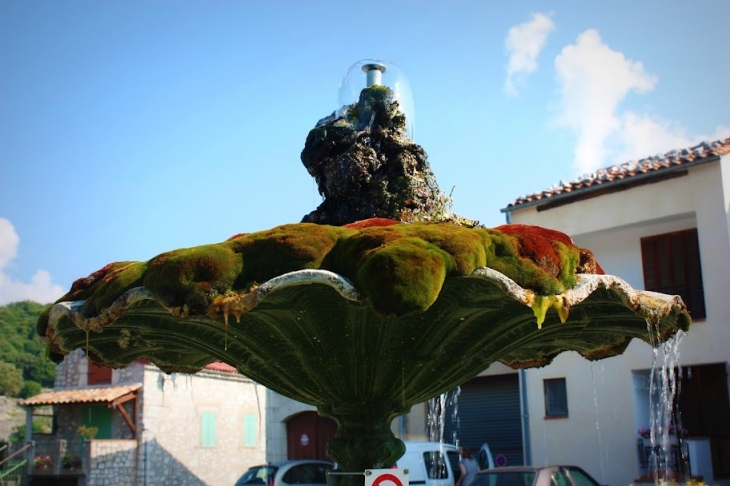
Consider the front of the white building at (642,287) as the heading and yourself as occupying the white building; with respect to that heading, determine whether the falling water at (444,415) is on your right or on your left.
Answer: on your right

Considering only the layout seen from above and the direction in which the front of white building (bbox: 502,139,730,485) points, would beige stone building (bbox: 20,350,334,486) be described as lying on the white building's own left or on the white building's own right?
on the white building's own right

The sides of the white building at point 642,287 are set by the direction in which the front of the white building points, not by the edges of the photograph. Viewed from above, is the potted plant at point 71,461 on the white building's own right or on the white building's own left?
on the white building's own right

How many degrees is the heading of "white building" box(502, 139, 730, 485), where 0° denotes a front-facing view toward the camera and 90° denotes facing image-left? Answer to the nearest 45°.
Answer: approximately 45°

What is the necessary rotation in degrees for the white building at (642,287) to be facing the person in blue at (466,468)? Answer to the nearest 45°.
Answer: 0° — it already faces them

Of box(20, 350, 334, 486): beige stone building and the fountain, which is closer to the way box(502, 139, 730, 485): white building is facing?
the fountain
